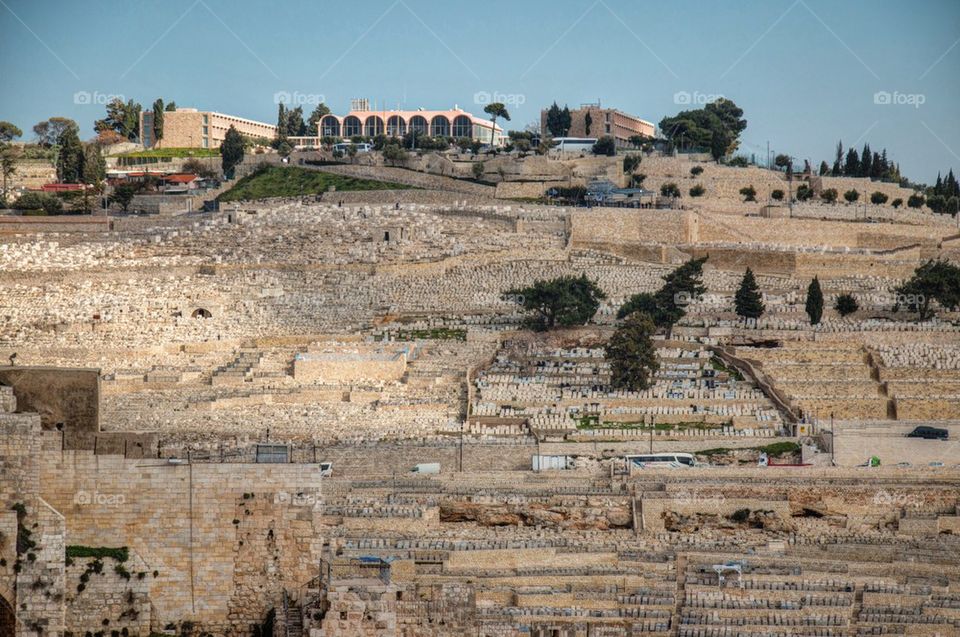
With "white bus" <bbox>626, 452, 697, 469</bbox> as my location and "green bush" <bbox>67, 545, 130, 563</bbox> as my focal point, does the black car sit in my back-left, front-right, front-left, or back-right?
back-left

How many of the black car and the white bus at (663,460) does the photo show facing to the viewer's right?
1

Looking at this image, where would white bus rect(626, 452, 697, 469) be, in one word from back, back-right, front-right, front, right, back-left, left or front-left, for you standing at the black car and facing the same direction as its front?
front-left

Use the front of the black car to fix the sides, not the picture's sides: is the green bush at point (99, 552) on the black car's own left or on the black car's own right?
on the black car's own left

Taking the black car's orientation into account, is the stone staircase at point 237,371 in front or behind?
in front

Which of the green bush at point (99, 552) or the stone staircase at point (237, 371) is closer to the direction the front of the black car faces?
the stone staircase
